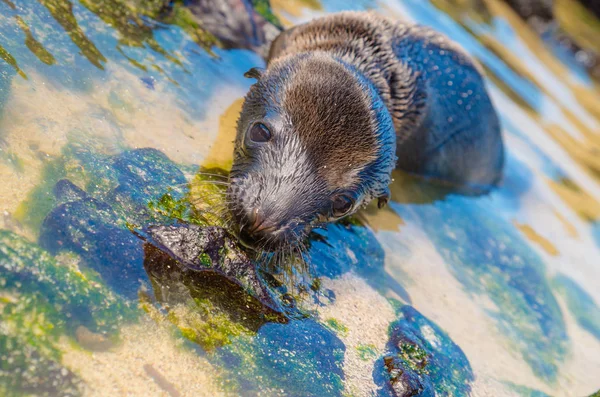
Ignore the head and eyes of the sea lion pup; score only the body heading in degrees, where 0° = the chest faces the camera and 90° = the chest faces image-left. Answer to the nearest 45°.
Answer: approximately 45°

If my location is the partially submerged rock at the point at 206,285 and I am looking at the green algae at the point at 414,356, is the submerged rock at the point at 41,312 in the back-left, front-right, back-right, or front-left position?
back-right

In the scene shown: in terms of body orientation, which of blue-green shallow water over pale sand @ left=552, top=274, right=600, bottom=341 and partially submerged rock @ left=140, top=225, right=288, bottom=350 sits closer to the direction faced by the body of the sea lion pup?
the partially submerged rock

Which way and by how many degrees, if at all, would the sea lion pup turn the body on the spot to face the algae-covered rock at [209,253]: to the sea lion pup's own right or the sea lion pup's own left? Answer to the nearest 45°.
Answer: approximately 45° to the sea lion pup's own left

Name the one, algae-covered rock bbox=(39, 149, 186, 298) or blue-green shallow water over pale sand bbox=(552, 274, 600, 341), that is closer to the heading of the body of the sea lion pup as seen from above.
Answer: the algae-covered rock
